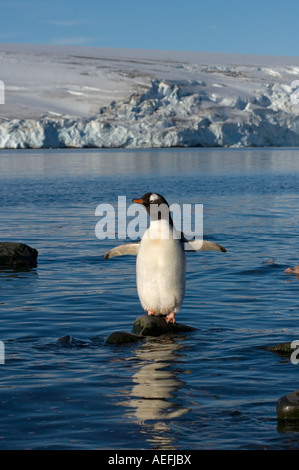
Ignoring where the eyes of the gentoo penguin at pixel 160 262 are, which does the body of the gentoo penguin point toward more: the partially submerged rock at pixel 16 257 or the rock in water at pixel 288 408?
the rock in water

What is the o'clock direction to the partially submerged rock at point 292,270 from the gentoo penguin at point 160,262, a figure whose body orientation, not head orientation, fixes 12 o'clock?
The partially submerged rock is roughly at 7 o'clock from the gentoo penguin.

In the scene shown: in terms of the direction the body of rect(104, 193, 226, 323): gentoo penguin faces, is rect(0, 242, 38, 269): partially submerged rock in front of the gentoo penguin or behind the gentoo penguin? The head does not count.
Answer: behind

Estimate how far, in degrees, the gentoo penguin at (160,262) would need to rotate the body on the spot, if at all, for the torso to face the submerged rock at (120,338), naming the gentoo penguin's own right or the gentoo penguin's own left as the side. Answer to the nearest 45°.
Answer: approximately 45° to the gentoo penguin's own right

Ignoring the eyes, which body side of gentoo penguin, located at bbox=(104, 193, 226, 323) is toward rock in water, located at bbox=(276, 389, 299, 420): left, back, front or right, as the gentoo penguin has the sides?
front

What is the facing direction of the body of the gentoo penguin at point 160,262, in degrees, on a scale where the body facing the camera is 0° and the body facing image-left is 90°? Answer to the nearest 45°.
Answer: approximately 0°

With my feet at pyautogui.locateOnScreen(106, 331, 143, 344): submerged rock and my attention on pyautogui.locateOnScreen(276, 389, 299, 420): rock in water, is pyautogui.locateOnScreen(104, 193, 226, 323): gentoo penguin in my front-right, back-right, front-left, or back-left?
back-left
